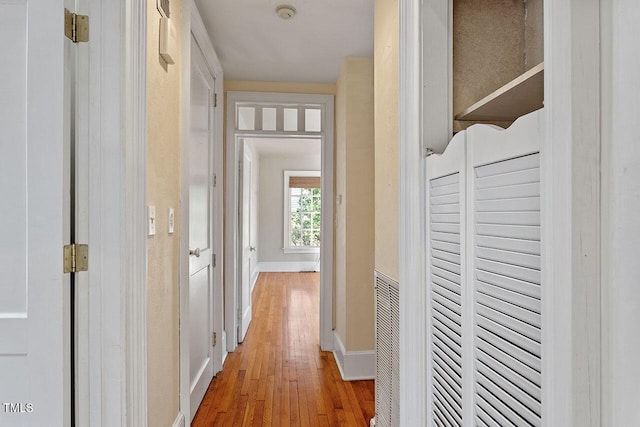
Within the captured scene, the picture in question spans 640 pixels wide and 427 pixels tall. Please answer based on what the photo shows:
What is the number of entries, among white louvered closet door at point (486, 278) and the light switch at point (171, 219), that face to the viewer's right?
1

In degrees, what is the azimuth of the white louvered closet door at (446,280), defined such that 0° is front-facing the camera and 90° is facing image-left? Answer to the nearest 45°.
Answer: approximately 45°

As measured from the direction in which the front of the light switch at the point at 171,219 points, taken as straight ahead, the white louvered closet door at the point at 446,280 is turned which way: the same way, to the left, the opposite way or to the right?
the opposite way

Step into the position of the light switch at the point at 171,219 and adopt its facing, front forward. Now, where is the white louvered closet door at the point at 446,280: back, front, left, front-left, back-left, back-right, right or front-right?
front-right

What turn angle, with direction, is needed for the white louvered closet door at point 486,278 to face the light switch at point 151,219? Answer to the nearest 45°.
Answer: approximately 45° to its right

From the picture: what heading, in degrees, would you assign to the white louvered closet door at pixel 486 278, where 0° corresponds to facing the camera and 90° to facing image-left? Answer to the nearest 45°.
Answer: approximately 45°

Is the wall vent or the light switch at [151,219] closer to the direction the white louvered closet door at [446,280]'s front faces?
the light switch

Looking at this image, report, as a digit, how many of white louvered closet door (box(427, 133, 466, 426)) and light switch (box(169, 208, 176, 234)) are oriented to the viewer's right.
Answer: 1

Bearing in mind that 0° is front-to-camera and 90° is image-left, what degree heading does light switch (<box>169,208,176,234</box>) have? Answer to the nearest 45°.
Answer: approximately 270°

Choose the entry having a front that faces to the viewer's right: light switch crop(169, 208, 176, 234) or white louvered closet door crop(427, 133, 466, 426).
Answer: the light switch
